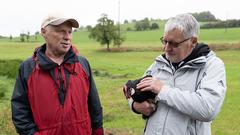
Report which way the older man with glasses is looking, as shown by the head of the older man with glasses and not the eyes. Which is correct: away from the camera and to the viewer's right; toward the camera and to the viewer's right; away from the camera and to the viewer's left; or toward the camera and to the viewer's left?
toward the camera and to the viewer's left

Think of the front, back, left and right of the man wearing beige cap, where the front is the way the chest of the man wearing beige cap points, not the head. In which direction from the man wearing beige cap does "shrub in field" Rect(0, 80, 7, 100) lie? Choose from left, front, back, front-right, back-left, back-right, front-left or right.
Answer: back

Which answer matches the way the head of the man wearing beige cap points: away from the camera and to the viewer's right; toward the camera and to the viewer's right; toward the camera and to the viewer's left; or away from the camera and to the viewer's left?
toward the camera and to the viewer's right

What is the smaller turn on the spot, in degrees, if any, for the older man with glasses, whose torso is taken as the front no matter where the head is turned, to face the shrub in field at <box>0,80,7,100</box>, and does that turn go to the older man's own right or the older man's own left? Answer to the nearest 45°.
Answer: approximately 90° to the older man's own right

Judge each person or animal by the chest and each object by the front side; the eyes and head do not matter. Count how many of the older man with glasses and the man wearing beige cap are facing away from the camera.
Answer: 0

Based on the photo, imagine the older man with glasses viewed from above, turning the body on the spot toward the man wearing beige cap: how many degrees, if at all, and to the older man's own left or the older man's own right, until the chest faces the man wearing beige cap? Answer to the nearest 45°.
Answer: approximately 45° to the older man's own right

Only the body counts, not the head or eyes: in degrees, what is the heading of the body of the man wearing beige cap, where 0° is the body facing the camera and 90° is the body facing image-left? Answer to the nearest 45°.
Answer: approximately 0°

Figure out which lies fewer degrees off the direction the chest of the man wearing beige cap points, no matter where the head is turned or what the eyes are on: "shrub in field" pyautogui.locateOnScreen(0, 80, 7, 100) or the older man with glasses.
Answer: the older man with glasses

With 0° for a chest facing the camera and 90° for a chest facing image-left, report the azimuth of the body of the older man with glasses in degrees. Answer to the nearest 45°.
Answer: approximately 45°

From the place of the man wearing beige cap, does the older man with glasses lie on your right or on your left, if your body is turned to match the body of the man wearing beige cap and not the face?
on your left

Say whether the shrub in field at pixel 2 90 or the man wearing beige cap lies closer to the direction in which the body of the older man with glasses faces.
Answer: the man wearing beige cap

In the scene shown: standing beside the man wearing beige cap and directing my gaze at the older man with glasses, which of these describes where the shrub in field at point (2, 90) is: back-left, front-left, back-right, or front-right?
back-left
